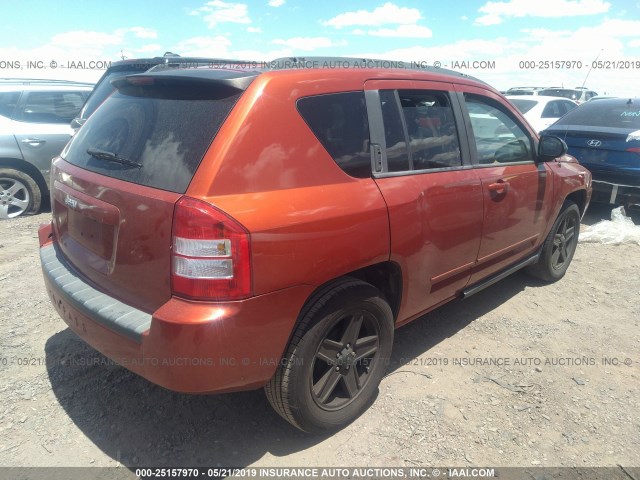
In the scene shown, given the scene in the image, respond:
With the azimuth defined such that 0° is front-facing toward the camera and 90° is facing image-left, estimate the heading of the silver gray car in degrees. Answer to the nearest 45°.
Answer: approximately 270°

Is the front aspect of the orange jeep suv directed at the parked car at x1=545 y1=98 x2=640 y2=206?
yes

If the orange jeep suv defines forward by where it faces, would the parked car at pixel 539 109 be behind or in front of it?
in front

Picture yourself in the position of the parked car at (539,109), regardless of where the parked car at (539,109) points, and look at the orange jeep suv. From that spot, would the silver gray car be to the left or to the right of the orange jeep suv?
right

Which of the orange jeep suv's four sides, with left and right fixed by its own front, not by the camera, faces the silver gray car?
left

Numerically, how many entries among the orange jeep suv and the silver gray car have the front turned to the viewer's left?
0

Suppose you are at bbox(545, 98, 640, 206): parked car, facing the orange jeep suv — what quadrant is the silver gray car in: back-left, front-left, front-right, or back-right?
front-right

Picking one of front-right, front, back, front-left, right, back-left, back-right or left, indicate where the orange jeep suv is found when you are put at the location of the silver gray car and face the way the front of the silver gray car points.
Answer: right

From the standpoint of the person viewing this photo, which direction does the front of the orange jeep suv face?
facing away from the viewer and to the right of the viewer

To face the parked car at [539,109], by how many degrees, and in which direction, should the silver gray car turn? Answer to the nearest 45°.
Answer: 0° — it already faces it

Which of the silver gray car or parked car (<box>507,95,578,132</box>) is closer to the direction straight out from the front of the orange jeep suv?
the parked car
